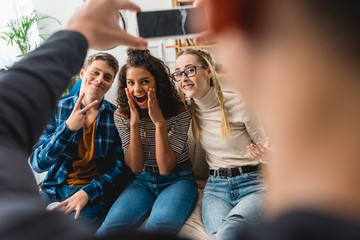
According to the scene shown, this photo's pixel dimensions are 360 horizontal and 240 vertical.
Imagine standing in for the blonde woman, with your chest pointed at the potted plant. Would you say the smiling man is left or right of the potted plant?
left

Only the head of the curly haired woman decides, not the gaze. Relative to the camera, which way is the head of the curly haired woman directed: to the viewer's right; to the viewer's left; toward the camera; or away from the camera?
toward the camera

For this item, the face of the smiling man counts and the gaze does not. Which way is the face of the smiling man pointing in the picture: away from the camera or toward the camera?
toward the camera

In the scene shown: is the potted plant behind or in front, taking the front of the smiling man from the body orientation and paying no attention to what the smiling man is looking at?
behind

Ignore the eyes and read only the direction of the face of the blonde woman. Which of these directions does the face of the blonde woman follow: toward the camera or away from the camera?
toward the camera

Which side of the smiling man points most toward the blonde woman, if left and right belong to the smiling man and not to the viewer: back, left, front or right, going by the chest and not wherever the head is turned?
left

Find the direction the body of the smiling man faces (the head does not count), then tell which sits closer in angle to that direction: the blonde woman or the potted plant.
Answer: the blonde woman

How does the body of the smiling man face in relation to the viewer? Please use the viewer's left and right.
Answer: facing the viewer
